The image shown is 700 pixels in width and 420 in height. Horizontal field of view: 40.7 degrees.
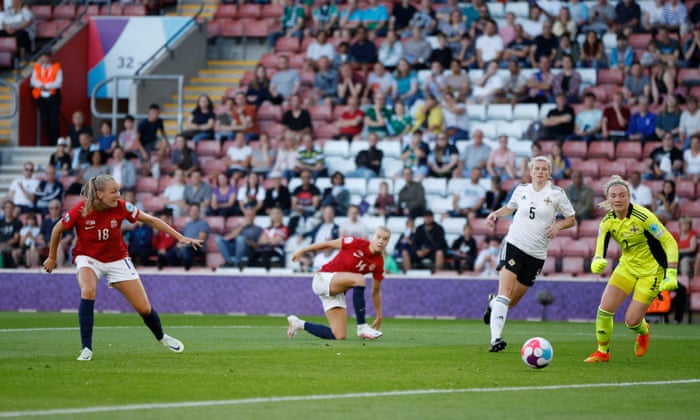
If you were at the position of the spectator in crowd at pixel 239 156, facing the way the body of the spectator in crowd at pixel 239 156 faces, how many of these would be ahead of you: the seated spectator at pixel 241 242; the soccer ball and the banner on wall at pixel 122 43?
2

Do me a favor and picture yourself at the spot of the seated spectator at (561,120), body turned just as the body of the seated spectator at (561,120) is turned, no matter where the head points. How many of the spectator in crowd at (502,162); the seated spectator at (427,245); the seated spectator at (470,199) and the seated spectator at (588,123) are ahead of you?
3

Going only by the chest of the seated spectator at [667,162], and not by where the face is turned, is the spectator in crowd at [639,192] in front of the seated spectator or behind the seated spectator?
in front

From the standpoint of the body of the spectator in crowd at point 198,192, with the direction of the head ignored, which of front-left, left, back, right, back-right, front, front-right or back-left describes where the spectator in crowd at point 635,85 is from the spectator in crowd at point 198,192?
left

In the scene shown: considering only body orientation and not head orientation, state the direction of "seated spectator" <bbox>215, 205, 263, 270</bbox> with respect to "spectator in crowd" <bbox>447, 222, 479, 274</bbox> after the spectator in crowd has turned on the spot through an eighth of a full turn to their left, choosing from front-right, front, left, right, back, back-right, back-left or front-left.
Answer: back-right

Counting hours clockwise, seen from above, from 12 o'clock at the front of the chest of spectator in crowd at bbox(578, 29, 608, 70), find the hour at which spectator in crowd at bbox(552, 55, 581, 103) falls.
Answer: spectator in crowd at bbox(552, 55, 581, 103) is roughly at 1 o'clock from spectator in crowd at bbox(578, 29, 608, 70).

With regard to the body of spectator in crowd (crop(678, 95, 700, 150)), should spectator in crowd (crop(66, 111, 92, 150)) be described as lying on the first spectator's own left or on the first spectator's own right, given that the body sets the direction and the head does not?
on the first spectator's own right

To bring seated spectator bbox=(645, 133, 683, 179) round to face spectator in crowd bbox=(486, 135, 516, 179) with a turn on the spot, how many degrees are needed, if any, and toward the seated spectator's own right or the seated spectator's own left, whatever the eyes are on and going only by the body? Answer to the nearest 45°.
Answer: approximately 90° to the seated spectator's own right

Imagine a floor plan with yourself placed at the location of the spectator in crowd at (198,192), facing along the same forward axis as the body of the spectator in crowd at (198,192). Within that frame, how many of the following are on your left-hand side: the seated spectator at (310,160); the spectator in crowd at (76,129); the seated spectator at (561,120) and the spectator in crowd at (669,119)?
3

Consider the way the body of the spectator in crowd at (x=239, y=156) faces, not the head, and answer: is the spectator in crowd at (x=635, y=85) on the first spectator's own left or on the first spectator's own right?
on the first spectator's own left

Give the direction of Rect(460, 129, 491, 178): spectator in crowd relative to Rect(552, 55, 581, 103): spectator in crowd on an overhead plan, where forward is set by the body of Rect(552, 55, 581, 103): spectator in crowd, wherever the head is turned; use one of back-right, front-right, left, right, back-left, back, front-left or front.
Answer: front-right
